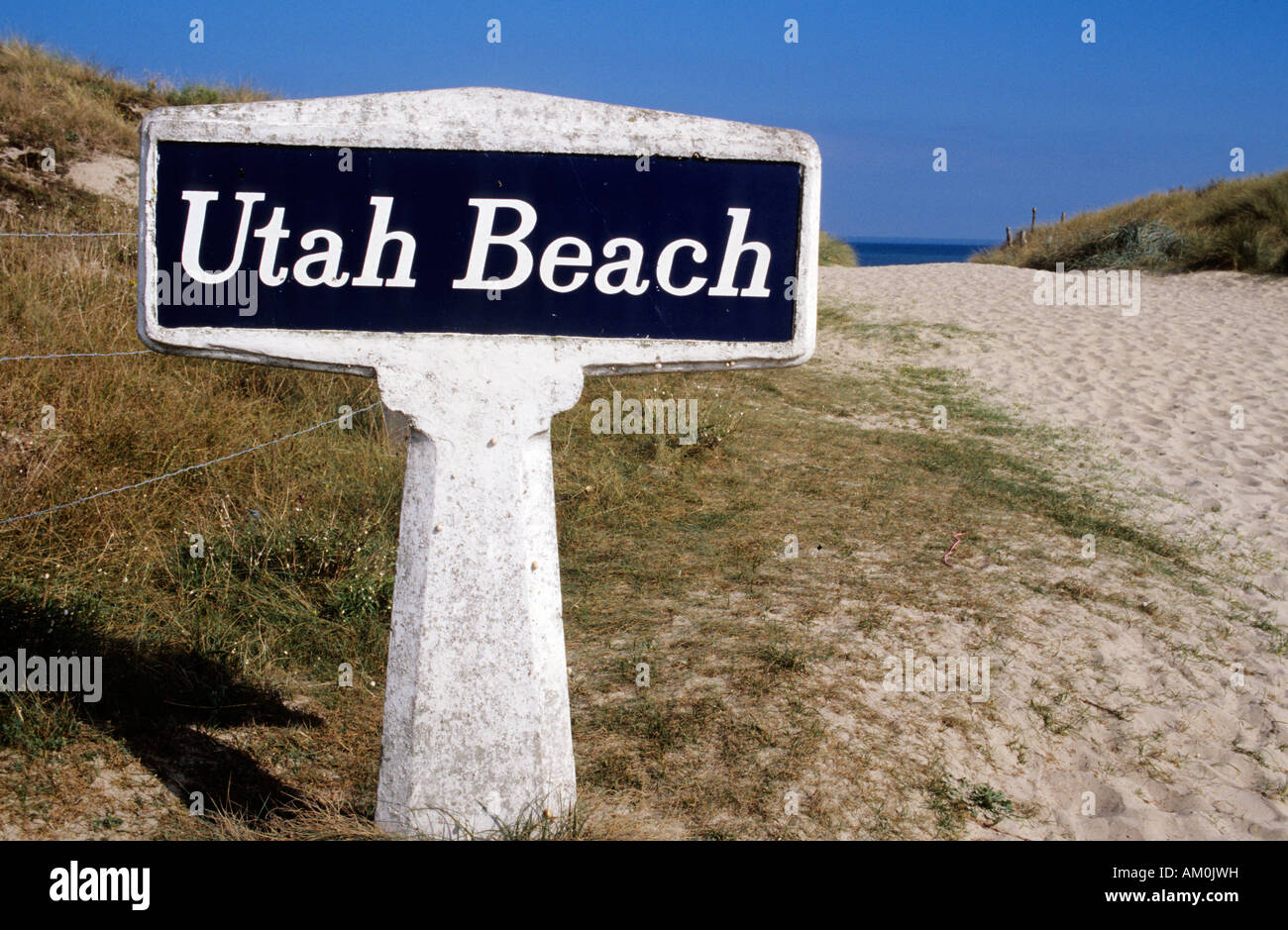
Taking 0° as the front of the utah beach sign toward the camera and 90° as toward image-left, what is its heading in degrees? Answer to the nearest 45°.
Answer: approximately 0°
